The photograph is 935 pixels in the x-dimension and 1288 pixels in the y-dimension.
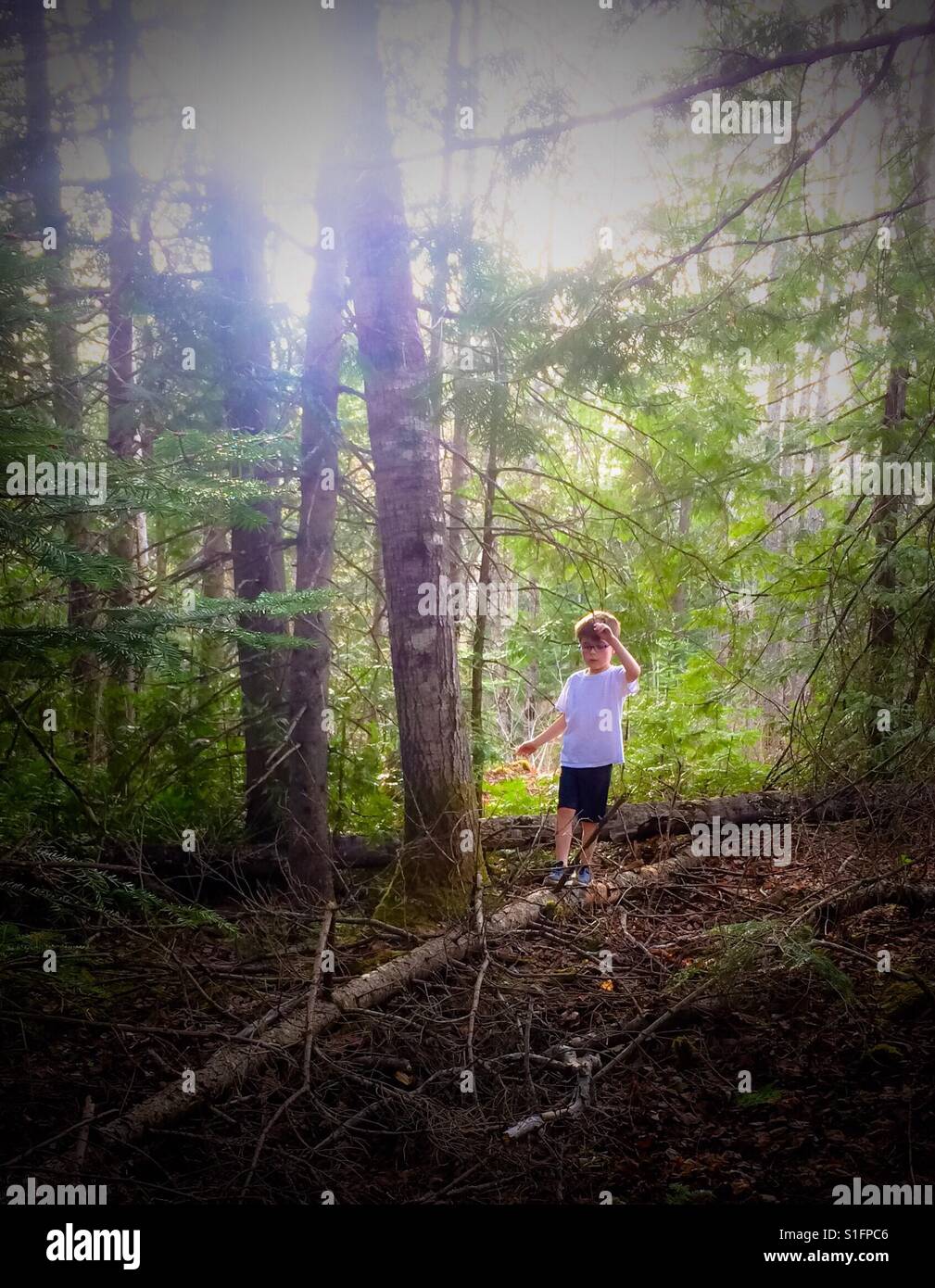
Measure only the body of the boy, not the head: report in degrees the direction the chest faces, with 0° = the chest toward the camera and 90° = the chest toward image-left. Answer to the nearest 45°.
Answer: approximately 0°
